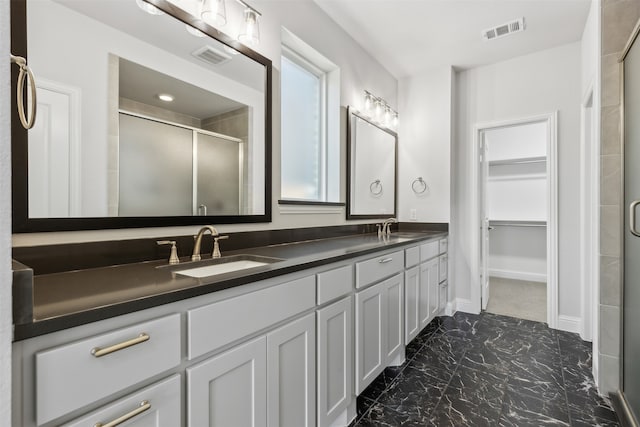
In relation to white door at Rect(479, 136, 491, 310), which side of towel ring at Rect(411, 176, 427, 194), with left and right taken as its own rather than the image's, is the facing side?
left

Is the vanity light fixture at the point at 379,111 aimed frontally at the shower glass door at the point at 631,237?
yes

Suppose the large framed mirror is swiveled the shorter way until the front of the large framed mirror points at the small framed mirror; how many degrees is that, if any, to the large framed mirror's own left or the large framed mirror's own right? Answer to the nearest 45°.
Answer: approximately 45° to the large framed mirror's own left

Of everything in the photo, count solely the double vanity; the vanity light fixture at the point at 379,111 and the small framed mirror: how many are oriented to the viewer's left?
0

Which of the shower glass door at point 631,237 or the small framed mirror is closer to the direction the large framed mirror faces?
the shower glass door

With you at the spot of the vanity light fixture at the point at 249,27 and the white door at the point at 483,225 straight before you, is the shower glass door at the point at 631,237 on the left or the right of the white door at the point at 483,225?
right

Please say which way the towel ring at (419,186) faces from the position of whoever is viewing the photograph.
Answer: facing the viewer

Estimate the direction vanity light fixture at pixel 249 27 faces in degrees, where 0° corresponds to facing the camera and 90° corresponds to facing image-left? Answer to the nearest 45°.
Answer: approximately 315°

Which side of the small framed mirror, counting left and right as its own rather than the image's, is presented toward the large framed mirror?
right

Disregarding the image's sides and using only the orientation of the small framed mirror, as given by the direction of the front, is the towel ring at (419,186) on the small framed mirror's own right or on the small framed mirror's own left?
on the small framed mirror's own left
